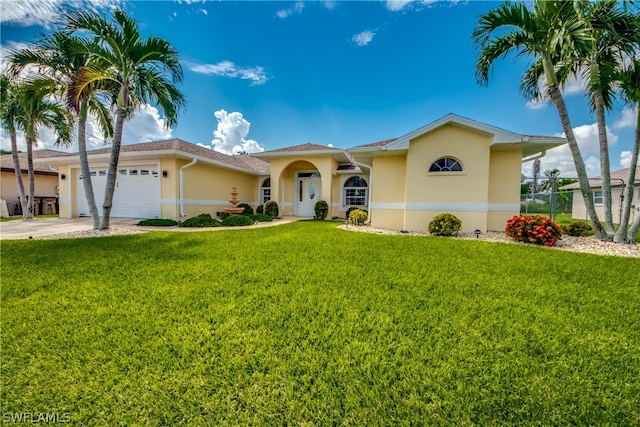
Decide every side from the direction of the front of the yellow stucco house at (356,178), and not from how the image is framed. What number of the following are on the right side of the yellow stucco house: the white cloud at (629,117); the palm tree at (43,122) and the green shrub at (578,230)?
1

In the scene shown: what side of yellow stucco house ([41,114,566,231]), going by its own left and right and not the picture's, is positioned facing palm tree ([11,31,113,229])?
right

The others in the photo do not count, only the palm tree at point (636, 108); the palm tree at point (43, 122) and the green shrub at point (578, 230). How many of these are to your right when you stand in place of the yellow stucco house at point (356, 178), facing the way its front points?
1

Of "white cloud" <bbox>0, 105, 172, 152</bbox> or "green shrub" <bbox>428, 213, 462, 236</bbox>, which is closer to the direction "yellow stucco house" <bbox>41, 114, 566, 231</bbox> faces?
the green shrub

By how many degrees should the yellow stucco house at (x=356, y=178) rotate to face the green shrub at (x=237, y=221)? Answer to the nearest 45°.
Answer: approximately 90° to its right

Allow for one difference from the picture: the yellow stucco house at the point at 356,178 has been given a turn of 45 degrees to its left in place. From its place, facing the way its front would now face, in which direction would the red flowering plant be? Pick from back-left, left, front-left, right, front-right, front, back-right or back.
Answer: front

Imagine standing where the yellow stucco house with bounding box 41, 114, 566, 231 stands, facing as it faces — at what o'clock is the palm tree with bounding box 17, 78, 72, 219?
The palm tree is roughly at 3 o'clock from the yellow stucco house.

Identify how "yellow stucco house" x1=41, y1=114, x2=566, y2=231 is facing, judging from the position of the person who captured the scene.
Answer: facing the viewer

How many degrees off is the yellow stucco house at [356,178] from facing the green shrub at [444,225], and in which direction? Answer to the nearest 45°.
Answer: approximately 45° to its left
